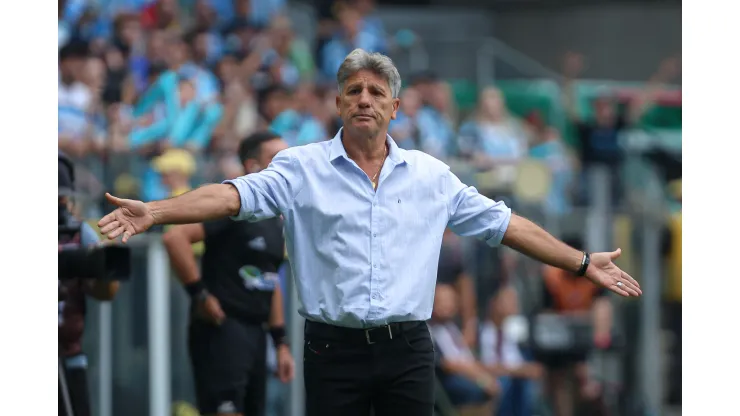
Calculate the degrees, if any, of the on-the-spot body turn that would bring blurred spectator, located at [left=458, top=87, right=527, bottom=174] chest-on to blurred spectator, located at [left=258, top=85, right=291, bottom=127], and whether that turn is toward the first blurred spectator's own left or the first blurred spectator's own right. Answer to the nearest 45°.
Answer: approximately 45° to the first blurred spectator's own right

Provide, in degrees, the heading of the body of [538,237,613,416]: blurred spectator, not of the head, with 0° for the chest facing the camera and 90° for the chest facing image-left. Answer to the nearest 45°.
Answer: approximately 0°

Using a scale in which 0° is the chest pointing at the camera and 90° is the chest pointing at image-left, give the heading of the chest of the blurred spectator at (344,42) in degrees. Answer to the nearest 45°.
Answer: approximately 0°

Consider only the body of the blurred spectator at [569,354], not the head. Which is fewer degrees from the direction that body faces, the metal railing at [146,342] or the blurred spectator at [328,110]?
the metal railing

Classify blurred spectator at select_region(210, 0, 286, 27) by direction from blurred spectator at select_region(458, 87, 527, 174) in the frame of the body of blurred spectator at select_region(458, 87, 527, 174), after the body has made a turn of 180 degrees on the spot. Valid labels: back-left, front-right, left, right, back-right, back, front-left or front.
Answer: left

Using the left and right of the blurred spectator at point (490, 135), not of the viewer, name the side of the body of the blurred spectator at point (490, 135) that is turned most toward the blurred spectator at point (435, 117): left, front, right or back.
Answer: right
